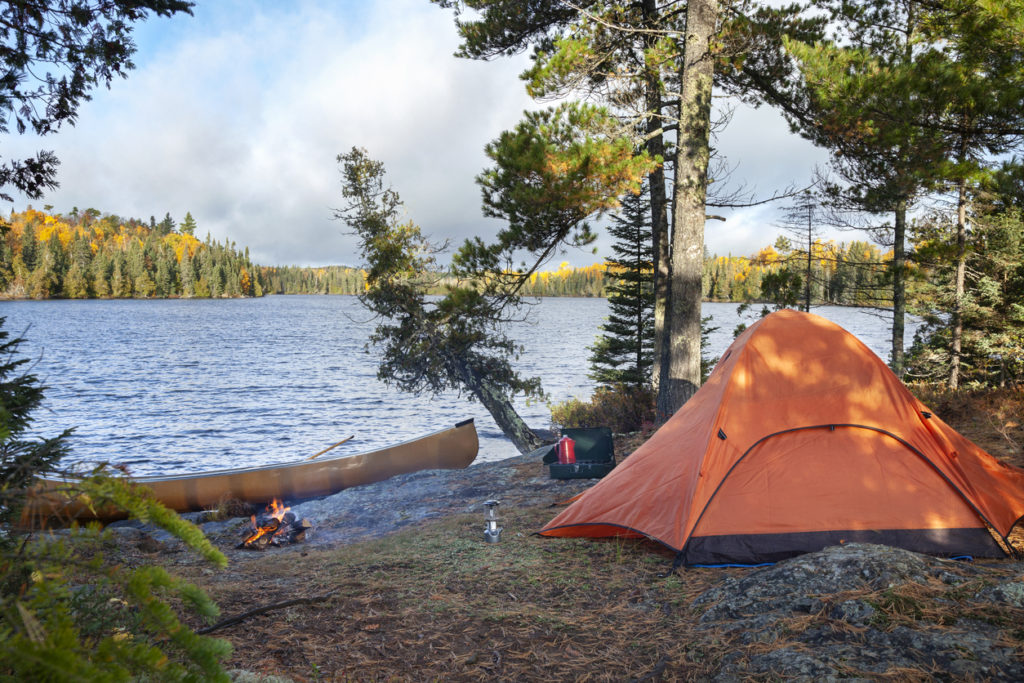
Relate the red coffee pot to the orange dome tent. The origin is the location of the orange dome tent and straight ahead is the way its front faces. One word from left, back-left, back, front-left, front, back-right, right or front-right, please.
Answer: back-right

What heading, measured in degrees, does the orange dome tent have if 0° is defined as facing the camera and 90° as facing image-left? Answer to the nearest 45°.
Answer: approximately 0°

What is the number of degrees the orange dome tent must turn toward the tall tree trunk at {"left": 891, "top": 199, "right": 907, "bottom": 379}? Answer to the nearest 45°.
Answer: approximately 180°
